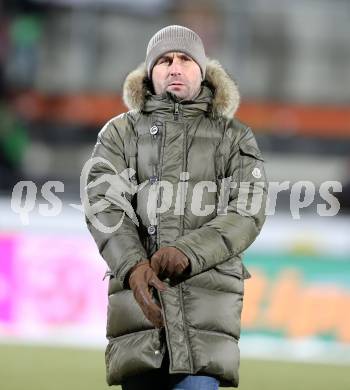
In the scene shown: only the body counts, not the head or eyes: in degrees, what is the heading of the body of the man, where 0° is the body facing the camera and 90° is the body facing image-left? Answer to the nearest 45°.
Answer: approximately 0°
